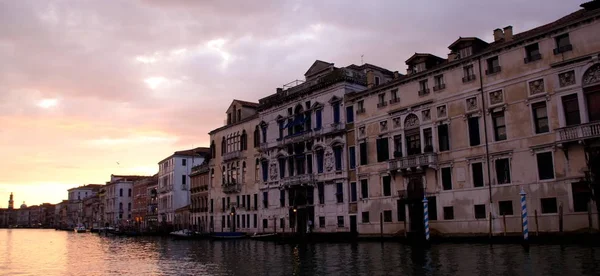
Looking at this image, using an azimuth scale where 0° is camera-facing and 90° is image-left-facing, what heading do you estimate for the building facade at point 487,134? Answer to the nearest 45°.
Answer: approximately 45°
